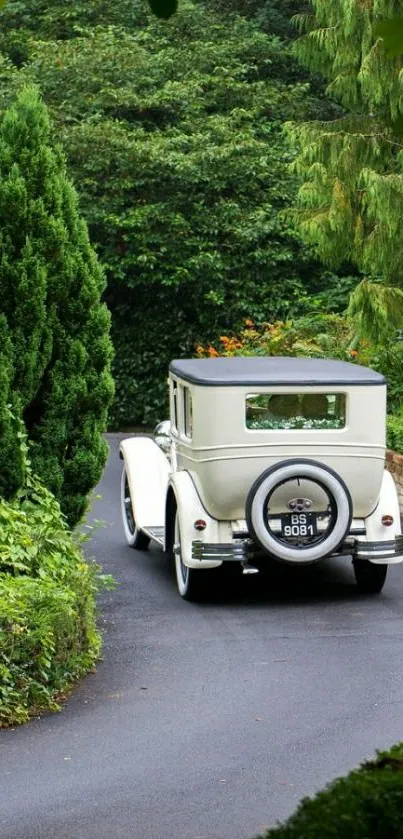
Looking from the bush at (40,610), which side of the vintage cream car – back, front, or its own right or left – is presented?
back

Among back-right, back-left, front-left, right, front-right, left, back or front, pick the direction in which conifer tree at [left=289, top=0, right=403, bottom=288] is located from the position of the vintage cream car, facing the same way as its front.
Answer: front-right

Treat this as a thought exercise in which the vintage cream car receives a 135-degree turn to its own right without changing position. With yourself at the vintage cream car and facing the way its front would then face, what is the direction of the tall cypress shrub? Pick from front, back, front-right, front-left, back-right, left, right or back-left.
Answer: back

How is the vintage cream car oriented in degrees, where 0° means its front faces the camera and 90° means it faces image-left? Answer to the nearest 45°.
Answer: approximately 135°

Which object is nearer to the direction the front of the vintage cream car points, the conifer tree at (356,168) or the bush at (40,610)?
the conifer tree
